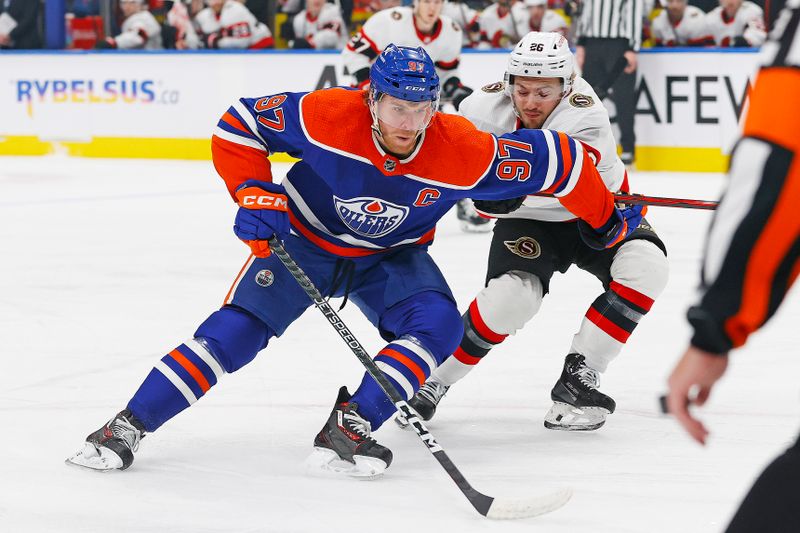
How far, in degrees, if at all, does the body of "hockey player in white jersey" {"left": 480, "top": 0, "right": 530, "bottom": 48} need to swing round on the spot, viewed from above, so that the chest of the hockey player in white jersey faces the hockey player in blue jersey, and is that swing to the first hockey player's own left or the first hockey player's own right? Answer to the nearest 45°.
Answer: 0° — they already face them

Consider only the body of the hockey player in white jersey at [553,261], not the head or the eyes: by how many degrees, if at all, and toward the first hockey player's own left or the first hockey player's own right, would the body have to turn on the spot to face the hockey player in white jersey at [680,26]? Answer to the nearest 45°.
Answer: approximately 180°

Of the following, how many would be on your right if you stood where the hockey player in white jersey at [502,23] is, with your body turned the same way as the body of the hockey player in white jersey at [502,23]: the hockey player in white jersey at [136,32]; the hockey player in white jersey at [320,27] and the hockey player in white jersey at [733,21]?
2

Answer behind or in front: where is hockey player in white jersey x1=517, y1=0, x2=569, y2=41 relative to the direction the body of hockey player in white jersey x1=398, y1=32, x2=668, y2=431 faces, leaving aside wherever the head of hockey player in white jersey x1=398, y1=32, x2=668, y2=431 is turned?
behind

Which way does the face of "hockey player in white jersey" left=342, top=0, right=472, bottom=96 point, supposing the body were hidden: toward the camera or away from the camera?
toward the camera

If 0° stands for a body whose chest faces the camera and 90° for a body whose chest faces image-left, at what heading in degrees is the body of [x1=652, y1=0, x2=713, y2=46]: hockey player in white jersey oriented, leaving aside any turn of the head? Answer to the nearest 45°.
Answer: approximately 0°

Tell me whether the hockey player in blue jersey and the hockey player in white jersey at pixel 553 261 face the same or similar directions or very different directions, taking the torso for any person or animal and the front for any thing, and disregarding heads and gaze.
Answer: same or similar directions

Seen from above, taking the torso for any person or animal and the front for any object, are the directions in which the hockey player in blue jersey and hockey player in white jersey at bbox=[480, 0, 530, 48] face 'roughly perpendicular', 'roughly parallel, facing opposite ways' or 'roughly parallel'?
roughly parallel

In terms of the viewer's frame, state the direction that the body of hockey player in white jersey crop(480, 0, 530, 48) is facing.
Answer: toward the camera

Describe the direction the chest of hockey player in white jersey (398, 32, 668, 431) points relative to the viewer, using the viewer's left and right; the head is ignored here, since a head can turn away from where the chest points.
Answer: facing the viewer

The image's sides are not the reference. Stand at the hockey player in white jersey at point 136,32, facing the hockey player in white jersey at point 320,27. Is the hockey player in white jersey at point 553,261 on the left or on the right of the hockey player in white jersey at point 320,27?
right
